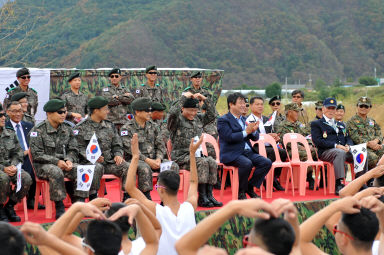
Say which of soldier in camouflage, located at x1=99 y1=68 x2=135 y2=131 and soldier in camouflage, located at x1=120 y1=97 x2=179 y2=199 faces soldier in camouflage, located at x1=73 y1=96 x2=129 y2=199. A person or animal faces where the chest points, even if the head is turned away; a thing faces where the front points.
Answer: soldier in camouflage, located at x1=99 y1=68 x2=135 y2=131

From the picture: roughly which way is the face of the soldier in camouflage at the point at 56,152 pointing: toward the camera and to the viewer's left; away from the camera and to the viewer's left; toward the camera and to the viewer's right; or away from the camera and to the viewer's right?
toward the camera and to the viewer's right

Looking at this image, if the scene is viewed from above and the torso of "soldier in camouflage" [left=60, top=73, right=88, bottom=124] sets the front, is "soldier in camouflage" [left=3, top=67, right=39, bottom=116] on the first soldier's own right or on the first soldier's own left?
on the first soldier's own right

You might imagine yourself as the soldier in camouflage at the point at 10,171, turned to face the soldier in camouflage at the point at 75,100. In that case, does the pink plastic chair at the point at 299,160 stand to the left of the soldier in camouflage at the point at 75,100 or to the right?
right

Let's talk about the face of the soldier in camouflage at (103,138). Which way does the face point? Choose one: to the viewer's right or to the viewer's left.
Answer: to the viewer's right

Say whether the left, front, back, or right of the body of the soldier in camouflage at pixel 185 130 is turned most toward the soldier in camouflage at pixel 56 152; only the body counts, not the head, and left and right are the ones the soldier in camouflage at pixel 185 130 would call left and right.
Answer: right

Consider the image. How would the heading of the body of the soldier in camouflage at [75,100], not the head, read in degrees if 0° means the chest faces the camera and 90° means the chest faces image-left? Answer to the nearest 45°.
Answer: approximately 315°

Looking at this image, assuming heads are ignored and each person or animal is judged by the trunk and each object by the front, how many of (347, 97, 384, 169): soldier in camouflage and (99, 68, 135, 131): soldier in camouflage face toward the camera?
2

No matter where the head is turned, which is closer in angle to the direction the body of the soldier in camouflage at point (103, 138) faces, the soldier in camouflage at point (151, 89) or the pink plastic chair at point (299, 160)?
the pink plastic chair
